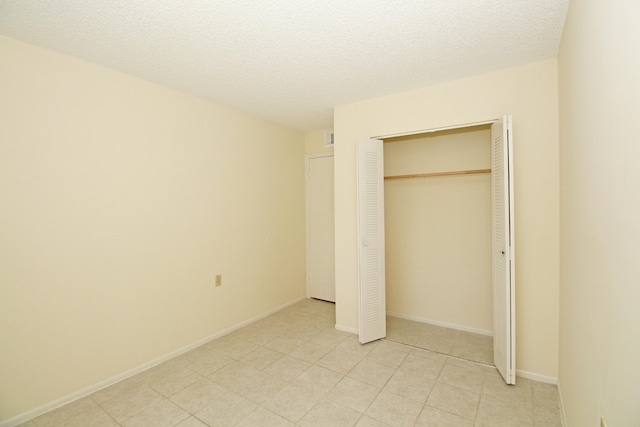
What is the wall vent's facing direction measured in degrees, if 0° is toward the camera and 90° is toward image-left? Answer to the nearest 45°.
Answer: approximately 45°

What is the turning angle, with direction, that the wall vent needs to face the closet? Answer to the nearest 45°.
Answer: approximately 90° to its left
